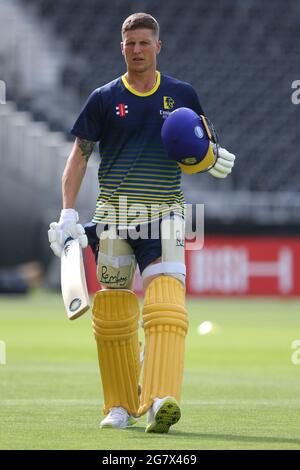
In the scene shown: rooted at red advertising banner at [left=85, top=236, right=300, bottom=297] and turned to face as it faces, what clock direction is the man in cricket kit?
The man in cricket kit is roughly at 12 o'clock from the red advertising banner.

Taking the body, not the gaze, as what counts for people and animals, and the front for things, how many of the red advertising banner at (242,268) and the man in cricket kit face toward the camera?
2

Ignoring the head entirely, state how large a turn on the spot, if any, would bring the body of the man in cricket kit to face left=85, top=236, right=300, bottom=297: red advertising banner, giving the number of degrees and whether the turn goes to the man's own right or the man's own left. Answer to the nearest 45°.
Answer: approximately 180°

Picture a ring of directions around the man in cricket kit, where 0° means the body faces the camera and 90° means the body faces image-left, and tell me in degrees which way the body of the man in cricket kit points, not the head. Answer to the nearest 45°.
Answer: approximately 0°

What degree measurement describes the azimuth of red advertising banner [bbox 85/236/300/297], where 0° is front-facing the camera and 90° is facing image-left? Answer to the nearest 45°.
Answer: approximately 0°
